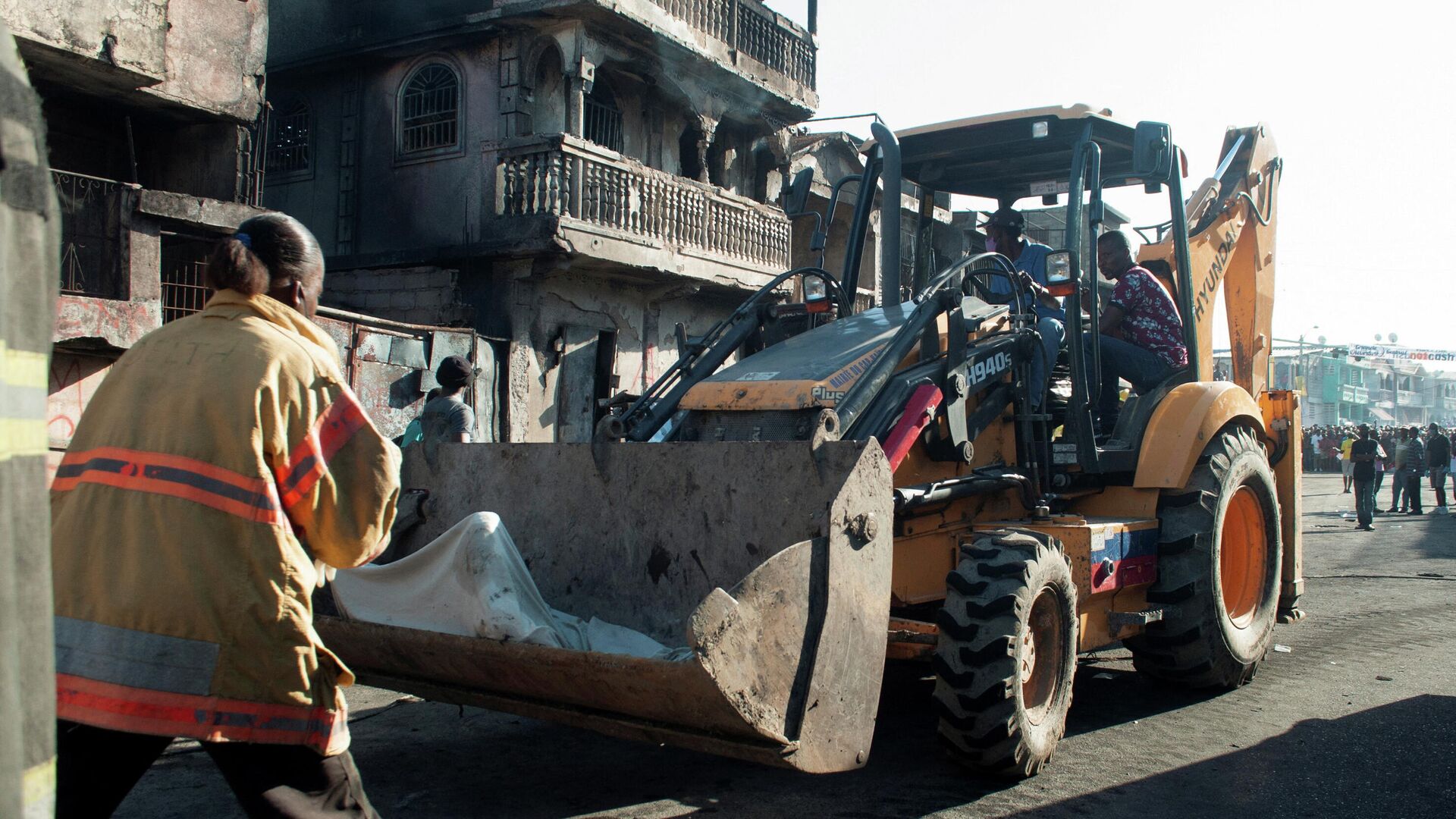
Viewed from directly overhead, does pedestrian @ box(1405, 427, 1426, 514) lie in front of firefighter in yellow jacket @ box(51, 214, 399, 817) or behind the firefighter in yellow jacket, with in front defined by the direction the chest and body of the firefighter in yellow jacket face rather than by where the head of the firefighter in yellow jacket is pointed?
in front

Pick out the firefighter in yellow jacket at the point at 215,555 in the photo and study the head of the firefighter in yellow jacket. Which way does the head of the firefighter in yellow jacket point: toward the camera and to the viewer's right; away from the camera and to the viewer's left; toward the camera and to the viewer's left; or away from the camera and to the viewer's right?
away from the camera and to the viewer's right

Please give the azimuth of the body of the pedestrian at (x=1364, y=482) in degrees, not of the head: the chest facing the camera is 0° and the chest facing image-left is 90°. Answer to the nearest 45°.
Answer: approximately 0°

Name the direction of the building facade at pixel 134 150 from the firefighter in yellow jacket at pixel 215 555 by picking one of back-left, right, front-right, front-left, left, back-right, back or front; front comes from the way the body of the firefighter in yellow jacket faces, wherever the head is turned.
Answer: front-left

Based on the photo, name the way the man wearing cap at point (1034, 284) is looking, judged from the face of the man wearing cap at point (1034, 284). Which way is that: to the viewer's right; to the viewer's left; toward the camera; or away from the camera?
to the viewer's left

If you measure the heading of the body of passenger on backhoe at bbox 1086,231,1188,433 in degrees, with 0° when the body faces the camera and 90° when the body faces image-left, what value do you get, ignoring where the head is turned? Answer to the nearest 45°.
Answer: approximately 90°

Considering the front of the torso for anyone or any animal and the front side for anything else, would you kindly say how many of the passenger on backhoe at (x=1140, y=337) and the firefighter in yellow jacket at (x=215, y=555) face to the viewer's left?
1

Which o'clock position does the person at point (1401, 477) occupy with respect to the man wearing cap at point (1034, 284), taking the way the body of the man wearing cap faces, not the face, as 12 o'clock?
The person is roughly at 5 o'clock from the man wearing cap.

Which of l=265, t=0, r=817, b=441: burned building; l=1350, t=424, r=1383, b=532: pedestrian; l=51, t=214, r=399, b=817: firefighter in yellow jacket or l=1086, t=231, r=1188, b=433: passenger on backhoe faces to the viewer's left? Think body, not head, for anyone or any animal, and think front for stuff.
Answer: the passenger on backhoe

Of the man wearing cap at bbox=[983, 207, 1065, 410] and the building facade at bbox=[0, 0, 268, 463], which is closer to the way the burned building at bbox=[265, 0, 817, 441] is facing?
the man wearing cap

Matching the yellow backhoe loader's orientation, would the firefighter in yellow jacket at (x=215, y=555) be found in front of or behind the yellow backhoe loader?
in front

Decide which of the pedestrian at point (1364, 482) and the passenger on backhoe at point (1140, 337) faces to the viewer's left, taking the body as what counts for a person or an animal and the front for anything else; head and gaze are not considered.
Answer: the passenger on backhoe

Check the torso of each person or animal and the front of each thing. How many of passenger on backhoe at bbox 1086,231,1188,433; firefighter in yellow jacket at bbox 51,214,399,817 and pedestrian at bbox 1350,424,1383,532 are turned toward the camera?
1
